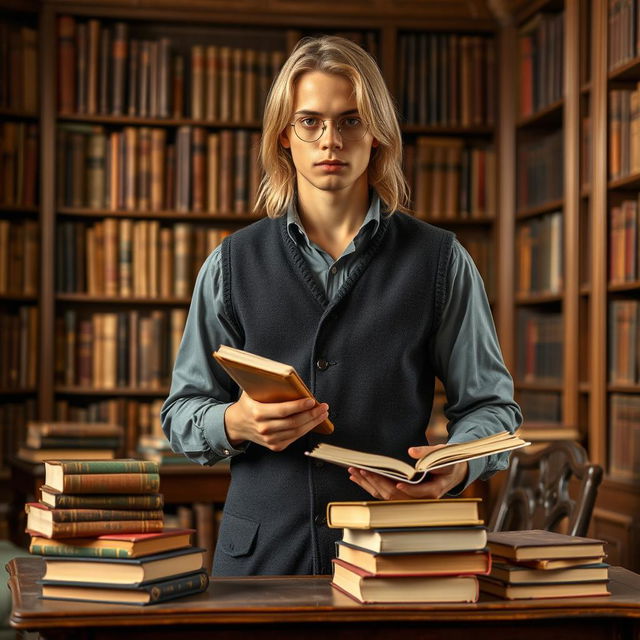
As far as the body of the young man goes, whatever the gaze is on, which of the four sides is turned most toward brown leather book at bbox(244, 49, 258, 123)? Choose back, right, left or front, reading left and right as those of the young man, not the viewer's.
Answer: back

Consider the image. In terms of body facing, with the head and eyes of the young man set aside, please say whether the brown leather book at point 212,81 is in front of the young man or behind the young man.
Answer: behind

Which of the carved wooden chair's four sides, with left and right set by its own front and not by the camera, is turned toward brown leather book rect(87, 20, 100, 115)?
right

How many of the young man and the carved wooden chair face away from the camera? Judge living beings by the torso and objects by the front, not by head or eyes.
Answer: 0

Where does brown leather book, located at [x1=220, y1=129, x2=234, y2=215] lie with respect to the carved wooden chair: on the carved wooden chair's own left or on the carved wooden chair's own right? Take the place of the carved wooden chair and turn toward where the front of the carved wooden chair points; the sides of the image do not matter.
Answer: on the carved wooden chair's own right

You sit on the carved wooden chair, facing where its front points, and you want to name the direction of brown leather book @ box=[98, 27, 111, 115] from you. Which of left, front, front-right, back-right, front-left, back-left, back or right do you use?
right

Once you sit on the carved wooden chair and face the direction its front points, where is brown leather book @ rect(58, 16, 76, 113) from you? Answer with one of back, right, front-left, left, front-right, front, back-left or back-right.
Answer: right

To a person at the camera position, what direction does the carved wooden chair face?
facing the viewer and to the left of the viewer

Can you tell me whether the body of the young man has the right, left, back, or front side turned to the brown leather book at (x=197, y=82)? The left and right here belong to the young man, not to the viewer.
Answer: back

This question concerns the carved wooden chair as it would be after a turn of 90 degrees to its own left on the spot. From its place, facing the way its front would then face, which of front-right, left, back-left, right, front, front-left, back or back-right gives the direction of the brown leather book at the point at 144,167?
back
